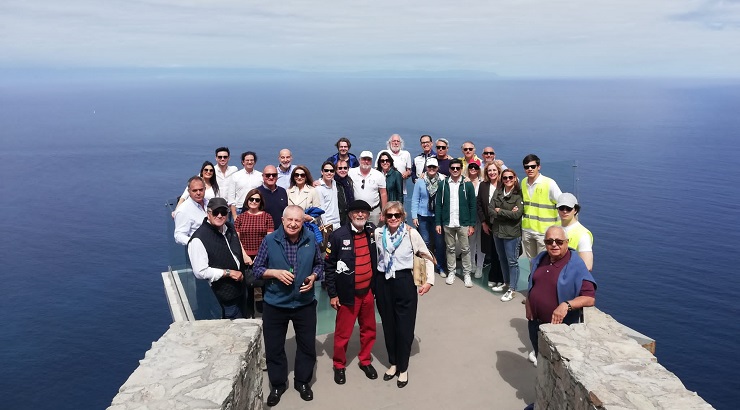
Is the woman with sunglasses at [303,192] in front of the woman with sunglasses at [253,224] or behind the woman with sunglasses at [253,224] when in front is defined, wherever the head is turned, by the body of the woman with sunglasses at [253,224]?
behind

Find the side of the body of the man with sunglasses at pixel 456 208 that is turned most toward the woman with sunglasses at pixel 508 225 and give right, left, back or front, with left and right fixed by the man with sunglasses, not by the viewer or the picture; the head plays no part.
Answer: left

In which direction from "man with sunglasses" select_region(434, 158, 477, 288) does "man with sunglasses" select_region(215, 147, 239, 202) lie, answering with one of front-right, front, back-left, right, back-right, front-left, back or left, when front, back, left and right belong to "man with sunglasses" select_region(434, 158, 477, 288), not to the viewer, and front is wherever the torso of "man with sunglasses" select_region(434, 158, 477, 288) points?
right

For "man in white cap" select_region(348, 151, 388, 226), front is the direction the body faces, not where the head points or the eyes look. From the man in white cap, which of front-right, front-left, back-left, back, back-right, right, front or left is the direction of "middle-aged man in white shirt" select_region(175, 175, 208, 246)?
front-right

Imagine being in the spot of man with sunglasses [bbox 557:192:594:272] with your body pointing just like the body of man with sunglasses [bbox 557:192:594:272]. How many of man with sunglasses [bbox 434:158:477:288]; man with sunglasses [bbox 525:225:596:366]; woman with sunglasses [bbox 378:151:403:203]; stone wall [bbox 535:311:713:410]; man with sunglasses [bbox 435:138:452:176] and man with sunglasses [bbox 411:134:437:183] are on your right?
4

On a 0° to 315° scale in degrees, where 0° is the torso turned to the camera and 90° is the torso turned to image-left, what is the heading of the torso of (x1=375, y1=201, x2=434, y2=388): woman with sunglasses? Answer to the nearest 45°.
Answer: approximately 0°

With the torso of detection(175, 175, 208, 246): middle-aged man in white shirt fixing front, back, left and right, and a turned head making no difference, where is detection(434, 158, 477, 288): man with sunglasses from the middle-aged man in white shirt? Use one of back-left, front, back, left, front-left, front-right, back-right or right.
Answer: front-left

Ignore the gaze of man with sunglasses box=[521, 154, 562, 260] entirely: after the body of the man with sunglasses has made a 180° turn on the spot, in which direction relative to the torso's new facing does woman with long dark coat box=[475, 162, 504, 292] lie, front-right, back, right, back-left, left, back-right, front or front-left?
left

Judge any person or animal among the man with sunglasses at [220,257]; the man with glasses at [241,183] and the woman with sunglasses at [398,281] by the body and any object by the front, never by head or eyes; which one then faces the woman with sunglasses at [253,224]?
the man with glasses at [241,183]

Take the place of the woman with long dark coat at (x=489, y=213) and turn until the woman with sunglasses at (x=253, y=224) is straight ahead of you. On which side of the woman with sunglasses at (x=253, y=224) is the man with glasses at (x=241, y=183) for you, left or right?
right

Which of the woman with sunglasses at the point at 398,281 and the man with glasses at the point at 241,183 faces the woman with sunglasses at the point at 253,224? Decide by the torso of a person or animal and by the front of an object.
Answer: the man with glasses
